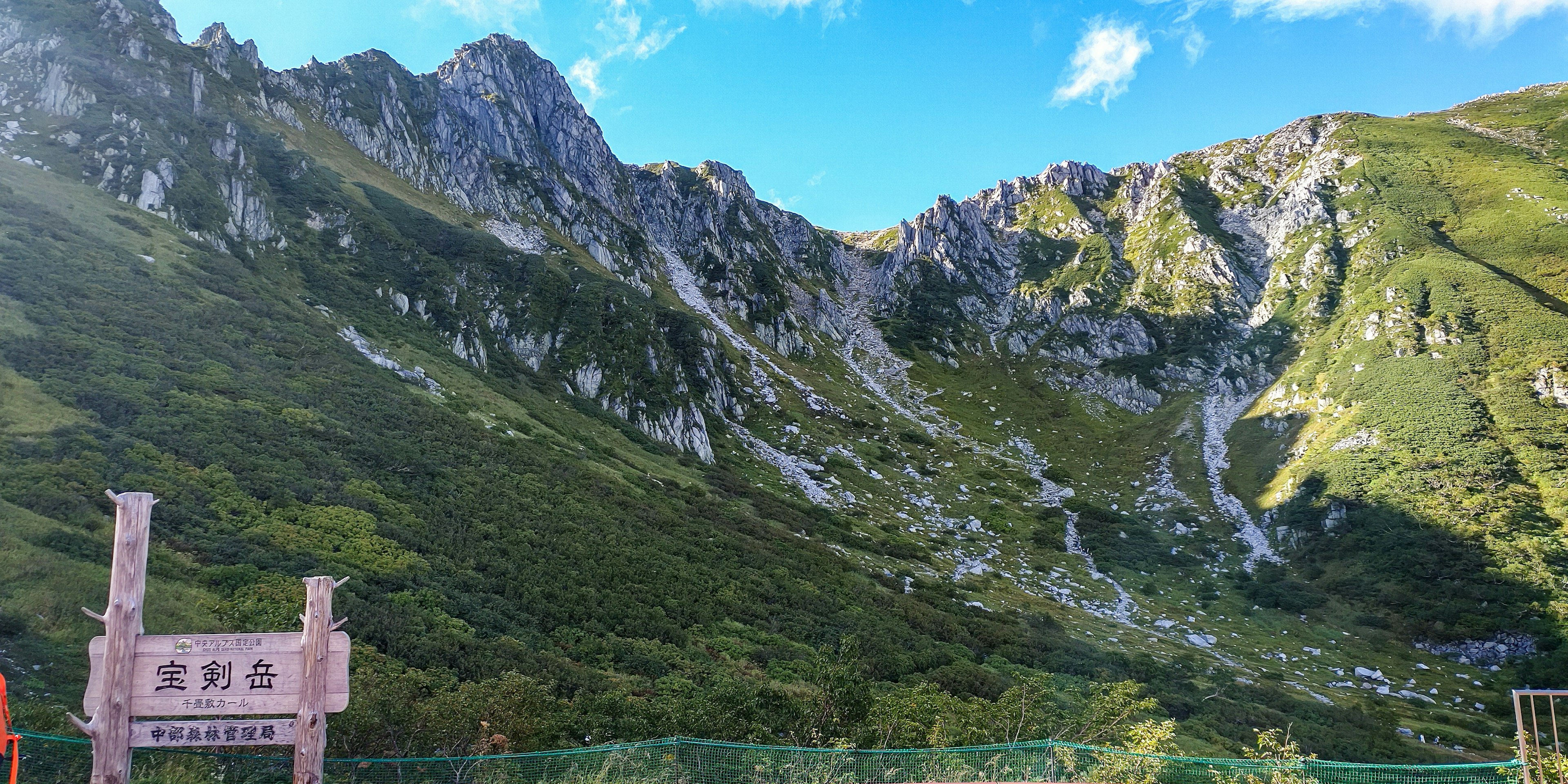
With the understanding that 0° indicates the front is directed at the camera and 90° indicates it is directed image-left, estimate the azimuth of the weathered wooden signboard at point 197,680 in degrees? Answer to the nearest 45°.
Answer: approximately 0°

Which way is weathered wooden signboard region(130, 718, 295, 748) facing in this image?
toward the camera

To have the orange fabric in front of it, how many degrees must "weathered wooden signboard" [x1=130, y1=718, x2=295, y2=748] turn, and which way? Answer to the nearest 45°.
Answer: approximately 90° to its right

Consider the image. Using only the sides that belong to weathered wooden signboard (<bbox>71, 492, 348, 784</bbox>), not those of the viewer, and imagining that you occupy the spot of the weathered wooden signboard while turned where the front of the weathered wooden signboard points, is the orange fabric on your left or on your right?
on your right
